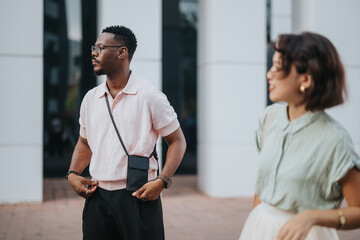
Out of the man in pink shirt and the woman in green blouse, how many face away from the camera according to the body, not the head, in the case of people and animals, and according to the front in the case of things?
0

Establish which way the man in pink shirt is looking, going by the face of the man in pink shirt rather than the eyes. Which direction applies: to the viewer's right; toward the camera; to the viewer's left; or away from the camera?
to the viewer's left

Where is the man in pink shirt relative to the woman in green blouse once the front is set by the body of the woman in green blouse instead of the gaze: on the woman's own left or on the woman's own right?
on the woman's own right

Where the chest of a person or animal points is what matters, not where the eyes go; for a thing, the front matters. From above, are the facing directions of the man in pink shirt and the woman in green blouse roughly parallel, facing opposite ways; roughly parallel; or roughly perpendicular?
roughly parallel

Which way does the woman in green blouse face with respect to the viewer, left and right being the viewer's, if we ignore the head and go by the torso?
facing the viewer and to the left of the viewer

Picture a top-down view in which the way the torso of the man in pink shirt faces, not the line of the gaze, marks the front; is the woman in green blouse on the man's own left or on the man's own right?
on the man's own left

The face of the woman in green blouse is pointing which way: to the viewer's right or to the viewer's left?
to the viewer's left
